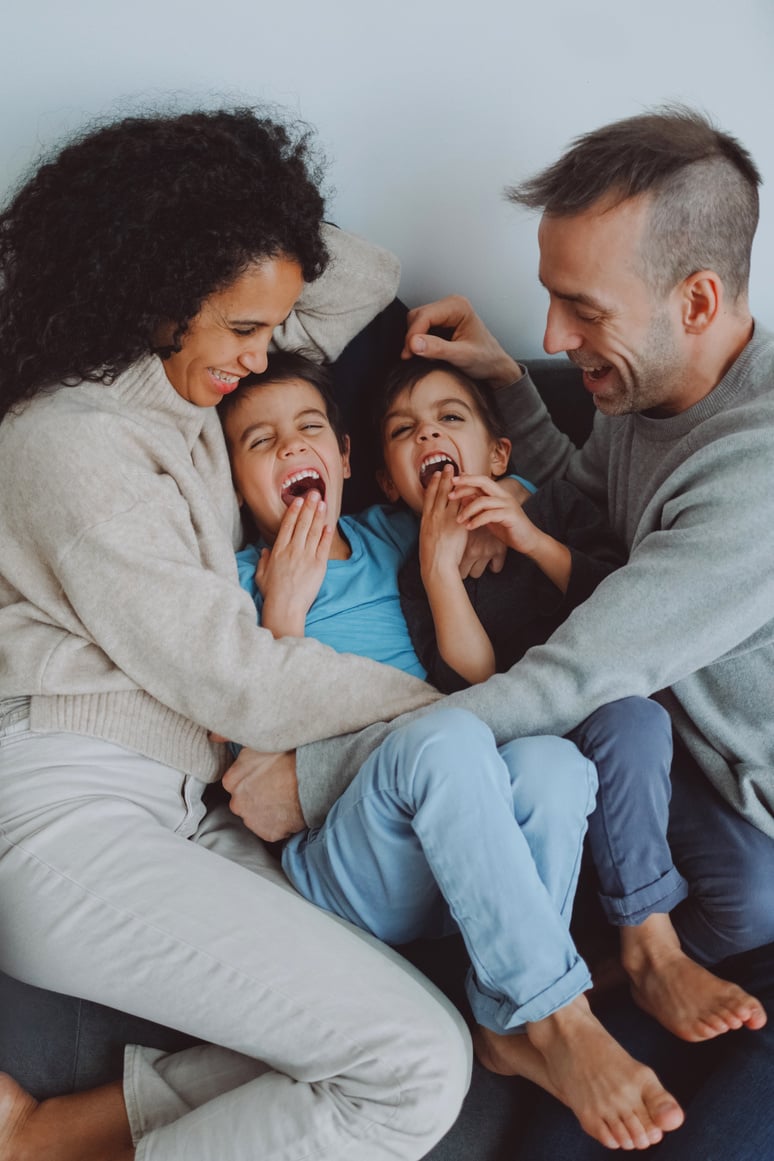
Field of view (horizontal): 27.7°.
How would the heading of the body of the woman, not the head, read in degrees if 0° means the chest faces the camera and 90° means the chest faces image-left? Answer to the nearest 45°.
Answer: approximately 270°

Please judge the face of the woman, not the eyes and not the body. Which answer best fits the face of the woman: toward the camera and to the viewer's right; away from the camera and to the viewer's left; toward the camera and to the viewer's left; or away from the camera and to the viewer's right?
toward the camera and to the viewer's right

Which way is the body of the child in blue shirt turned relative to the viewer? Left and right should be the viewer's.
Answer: facing the viewer and to the right of the viewer
